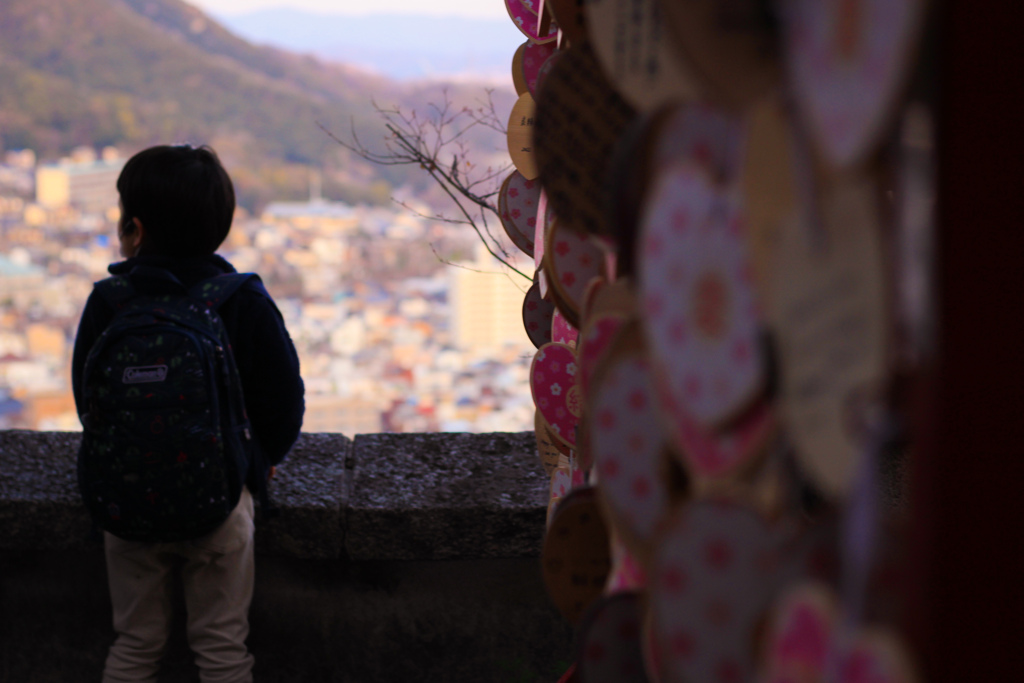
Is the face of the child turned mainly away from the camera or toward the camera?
away from the camera

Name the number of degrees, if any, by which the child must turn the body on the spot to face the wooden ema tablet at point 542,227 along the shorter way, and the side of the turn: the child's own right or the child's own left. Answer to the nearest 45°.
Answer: approximately 135° to the child's own right

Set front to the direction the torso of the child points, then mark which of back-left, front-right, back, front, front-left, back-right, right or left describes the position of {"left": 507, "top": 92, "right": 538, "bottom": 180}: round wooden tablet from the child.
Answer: back-right

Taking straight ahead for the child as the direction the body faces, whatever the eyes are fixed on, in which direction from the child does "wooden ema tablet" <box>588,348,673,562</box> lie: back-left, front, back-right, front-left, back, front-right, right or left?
back

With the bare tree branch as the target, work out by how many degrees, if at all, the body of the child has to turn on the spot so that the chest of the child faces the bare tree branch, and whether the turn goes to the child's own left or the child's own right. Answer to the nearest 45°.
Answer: approximately 45° to the child's own right

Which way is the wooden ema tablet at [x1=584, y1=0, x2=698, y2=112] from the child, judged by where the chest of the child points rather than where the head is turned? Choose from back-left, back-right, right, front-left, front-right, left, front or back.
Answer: back

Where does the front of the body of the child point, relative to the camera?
away from the camera

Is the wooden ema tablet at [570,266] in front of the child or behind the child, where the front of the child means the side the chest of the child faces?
behind
